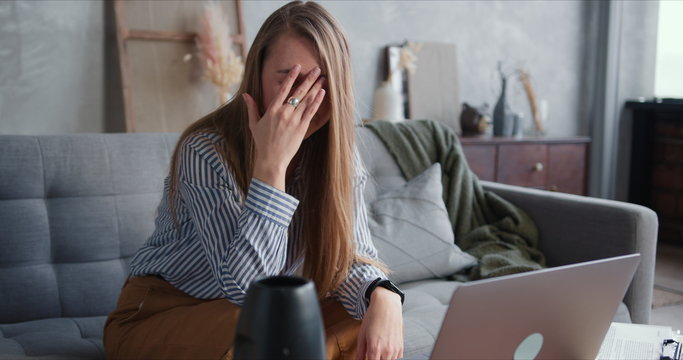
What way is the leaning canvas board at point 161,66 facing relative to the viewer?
away from the camera

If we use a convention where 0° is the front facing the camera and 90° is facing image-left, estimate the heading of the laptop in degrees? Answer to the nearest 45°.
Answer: approximately 135°

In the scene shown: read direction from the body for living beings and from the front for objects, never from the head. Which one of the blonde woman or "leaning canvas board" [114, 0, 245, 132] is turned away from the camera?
the leaning canvas board

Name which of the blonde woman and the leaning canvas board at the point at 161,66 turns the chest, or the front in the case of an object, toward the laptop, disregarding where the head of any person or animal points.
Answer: the blonde woman

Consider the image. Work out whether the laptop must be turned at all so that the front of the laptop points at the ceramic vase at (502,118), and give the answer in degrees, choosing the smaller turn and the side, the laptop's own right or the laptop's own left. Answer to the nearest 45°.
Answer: approximately 45° to the laptop's own right

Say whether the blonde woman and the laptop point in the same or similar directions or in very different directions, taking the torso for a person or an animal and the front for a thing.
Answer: very different directions

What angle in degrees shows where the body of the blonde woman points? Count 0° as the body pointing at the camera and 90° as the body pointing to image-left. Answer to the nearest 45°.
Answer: approximately 315°

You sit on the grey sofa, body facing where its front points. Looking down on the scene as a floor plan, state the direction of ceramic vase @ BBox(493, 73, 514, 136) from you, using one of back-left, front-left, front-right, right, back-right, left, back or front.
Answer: back-left
